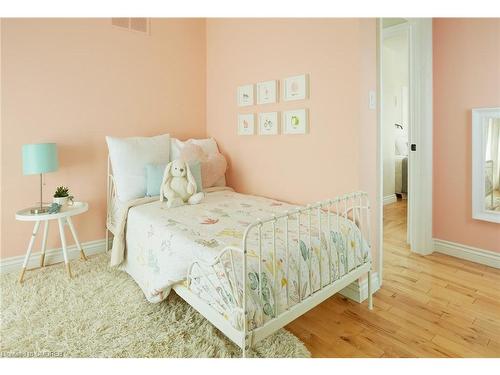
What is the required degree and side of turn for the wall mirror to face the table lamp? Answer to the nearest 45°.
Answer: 0° — it already faces it

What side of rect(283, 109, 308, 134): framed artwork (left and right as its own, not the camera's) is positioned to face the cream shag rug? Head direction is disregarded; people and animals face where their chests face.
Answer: front

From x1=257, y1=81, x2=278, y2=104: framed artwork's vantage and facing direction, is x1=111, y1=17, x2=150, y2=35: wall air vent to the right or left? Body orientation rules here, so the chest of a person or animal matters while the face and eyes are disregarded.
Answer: on its right

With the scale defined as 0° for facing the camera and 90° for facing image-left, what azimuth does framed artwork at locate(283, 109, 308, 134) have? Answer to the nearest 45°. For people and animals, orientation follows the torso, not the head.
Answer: approximately 45°

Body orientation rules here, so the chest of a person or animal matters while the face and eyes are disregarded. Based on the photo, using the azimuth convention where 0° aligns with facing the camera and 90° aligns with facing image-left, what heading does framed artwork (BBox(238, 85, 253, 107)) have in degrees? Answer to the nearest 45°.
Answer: approximately 45°

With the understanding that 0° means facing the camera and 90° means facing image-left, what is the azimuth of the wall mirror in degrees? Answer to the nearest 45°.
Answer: approximately 45°

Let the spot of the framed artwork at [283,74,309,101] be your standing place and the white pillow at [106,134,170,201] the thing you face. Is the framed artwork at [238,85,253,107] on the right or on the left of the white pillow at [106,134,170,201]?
right

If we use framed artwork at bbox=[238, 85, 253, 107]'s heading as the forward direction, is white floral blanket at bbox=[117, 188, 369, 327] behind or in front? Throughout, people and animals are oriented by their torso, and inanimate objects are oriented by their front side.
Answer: in front
